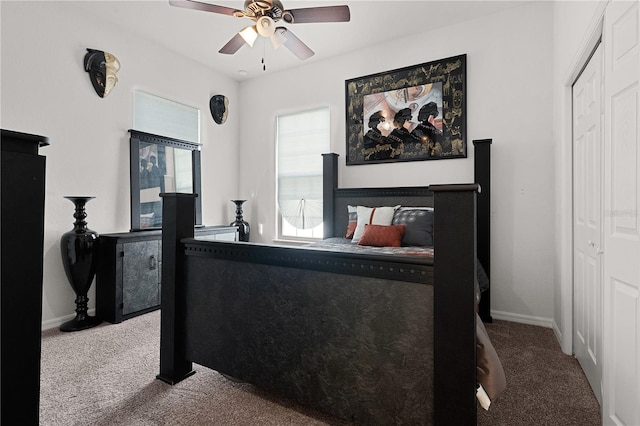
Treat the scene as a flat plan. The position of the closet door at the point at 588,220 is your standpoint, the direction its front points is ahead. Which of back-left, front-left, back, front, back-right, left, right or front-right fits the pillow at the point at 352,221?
front

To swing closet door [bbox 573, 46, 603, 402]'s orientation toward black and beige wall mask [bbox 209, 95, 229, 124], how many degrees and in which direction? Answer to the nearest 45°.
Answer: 0° — it already faces it

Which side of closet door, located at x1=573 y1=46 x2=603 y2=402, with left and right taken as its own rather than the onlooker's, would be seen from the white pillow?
front

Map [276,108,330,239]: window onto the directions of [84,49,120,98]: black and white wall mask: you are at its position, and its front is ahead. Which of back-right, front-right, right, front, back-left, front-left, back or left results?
front-left

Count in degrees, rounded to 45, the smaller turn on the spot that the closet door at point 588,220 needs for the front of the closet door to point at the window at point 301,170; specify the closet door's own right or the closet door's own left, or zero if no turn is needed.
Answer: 0° — it already faces it

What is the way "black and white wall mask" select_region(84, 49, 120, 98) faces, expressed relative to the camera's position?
facing the viewer and to the right of the viewer

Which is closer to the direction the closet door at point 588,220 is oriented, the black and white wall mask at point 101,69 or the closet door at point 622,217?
the black and white wall mask

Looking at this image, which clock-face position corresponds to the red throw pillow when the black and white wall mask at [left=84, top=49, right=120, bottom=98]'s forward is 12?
The red throw pillow is roughly at 12 o'clock from the black and white wall mask.

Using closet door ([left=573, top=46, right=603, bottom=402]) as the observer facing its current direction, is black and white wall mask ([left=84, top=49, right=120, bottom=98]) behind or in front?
in front

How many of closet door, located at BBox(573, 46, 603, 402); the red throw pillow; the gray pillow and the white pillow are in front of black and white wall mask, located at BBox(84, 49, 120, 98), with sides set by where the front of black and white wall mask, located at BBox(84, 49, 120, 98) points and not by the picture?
4

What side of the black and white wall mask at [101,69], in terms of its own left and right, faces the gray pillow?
front

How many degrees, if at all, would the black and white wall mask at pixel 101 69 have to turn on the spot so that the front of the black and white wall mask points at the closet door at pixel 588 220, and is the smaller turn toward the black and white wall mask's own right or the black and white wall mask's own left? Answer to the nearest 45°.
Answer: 0° — it already faces it

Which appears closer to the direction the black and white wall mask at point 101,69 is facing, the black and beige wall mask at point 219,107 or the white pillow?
the white pillow

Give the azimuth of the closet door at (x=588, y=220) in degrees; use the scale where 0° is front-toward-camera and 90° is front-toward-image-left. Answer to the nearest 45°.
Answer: approximately 90°
